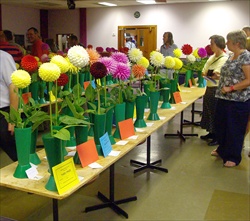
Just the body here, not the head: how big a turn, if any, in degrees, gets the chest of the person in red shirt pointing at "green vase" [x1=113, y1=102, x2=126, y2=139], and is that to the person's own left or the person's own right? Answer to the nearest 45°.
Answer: approximately 45° to the person's own left

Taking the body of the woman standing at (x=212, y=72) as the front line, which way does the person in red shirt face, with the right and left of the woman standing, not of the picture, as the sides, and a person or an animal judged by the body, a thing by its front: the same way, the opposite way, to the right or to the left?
to the left

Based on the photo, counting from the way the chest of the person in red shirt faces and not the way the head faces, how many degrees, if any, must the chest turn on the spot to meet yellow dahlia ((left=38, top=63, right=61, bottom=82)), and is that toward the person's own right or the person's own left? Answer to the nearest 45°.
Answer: approximately 45° to the person's own left

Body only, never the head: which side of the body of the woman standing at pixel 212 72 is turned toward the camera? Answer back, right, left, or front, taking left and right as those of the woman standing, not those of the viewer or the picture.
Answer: left

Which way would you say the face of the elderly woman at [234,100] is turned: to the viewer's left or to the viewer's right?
to the viewer's left

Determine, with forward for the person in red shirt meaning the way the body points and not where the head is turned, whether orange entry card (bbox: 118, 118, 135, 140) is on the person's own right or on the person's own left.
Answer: on the person's own left

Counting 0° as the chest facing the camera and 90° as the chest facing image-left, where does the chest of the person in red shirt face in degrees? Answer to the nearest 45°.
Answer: approximately 45°
